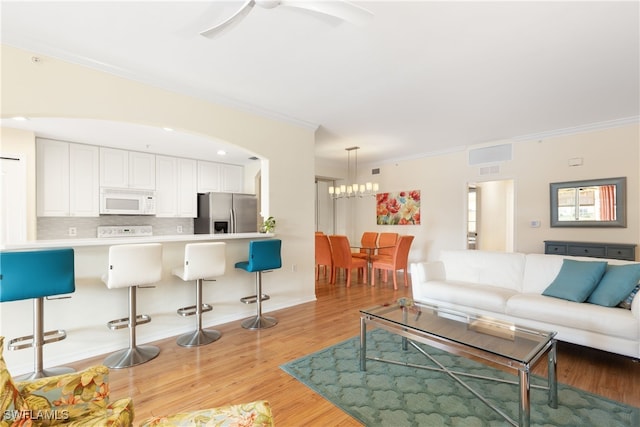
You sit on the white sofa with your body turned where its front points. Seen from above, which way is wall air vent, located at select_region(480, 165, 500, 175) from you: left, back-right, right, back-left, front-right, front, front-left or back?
back-right

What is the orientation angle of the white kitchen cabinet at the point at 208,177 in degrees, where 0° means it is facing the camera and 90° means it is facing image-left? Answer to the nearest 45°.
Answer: approximately 315°

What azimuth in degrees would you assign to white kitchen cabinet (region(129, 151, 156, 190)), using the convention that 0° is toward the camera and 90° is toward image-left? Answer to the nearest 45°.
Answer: approximately 0°

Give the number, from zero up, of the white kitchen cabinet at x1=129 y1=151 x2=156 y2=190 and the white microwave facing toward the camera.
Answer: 2

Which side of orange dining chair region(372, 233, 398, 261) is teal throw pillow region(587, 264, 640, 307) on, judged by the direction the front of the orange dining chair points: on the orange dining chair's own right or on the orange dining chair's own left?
on the orange dining chair's own left

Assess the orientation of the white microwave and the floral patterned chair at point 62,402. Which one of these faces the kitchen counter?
the white microwave

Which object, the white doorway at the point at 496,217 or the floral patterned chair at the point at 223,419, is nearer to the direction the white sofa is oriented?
the floral patterned chair

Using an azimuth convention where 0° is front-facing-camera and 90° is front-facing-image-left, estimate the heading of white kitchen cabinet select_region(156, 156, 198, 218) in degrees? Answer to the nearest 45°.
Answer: approximately 315°

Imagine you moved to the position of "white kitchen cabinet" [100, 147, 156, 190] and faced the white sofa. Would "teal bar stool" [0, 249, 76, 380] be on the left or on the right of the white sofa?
right

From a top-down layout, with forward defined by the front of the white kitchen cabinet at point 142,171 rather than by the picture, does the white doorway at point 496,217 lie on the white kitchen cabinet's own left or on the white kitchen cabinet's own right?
on the white kitchen cabinet's own left

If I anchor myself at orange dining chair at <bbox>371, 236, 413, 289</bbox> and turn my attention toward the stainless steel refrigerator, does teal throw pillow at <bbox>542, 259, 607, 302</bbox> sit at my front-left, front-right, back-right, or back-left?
back-left

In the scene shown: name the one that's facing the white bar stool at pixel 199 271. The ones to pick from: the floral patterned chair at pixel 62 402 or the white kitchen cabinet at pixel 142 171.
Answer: the white kitchen cabinet

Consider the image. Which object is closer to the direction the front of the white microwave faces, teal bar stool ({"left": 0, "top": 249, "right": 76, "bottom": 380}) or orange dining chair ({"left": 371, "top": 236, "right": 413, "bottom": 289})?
the teal bar stool
